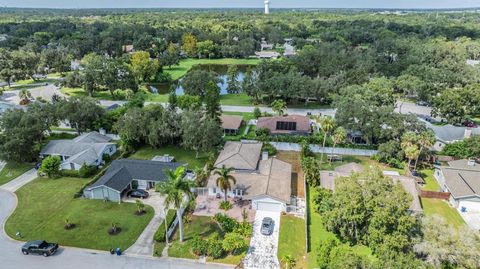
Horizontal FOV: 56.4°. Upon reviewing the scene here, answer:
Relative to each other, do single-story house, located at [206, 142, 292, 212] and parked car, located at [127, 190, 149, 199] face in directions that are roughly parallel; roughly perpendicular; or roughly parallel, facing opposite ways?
roughly perpendicular

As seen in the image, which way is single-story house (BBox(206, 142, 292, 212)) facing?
toward the camera

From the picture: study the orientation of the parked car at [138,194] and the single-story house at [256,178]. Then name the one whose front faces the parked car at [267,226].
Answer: the single-story house

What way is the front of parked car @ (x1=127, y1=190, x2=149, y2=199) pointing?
to the viewer's left

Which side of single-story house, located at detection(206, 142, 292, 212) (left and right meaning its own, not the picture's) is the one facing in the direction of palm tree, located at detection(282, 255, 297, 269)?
front

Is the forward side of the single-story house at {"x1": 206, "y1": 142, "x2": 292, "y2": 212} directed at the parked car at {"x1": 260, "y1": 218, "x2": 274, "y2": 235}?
yes

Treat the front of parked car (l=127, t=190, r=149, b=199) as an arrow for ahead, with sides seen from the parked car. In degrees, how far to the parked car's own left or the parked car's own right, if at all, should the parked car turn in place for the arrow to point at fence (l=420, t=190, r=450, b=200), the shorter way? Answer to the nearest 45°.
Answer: approximately 180°

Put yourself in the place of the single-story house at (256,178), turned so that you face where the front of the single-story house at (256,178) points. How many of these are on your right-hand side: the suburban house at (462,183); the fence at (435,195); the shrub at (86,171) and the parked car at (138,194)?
2

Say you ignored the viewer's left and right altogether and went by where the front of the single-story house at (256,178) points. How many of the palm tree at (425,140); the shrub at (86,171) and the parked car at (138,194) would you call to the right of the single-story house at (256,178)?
2

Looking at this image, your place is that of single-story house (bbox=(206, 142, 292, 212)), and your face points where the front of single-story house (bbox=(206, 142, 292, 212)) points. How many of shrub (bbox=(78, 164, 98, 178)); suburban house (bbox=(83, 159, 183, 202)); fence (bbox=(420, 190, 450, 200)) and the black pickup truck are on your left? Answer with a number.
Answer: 1

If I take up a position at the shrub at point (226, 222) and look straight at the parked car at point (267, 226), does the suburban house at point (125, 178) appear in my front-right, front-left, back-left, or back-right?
back-left

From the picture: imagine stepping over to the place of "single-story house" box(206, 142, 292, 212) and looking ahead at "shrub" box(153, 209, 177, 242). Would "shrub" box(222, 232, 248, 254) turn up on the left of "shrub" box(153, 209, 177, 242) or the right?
left

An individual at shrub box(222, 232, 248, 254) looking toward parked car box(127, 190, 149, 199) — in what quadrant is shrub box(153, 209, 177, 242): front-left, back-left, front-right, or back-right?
front-left

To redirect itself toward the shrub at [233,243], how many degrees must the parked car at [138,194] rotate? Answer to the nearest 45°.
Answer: approximately 135° to its left
